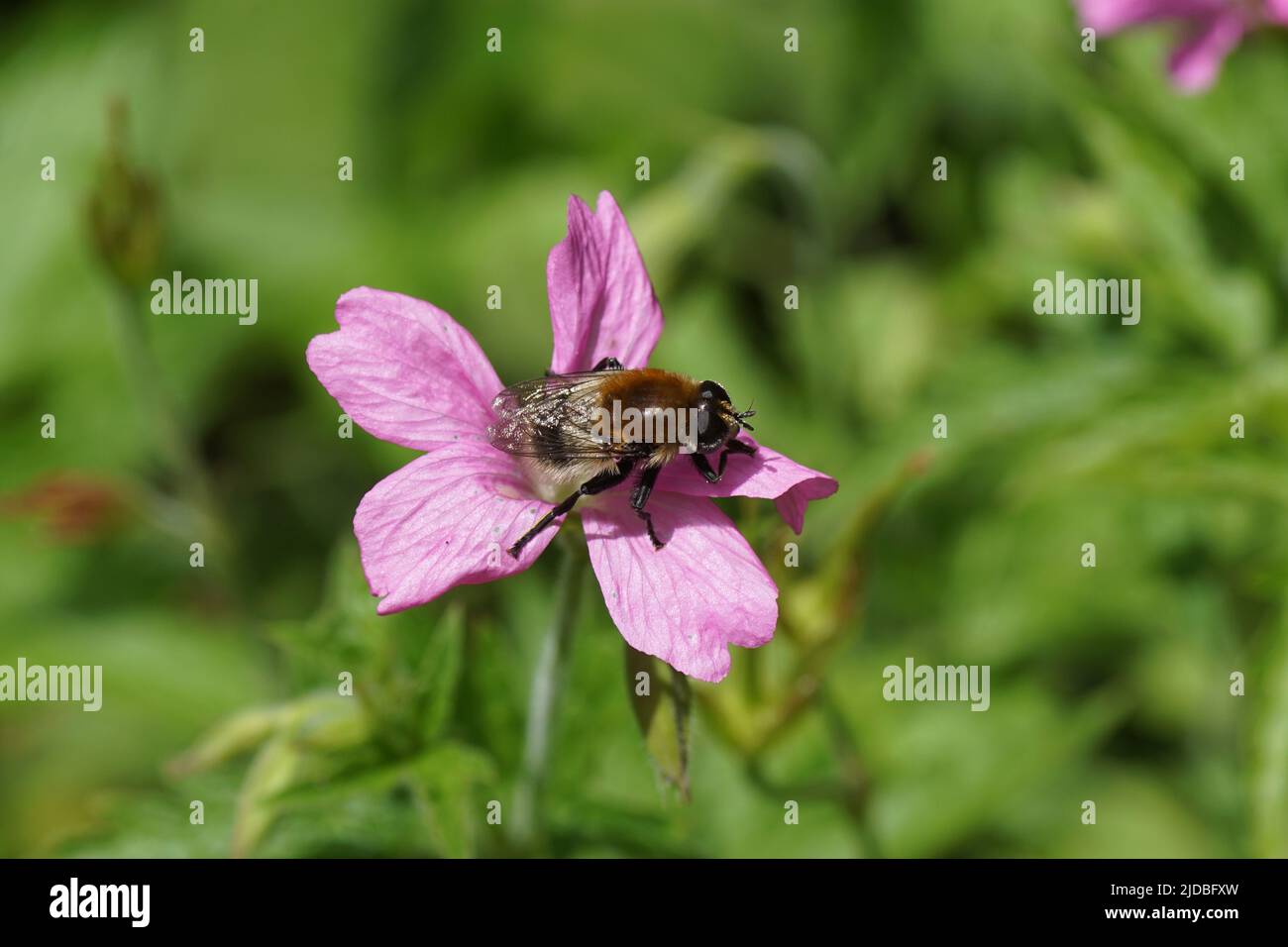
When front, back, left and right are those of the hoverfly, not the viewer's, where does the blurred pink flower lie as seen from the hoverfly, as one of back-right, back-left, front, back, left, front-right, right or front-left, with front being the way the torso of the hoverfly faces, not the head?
front-left

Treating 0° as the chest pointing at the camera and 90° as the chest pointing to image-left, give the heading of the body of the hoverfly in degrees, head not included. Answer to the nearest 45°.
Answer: approximately 270°
